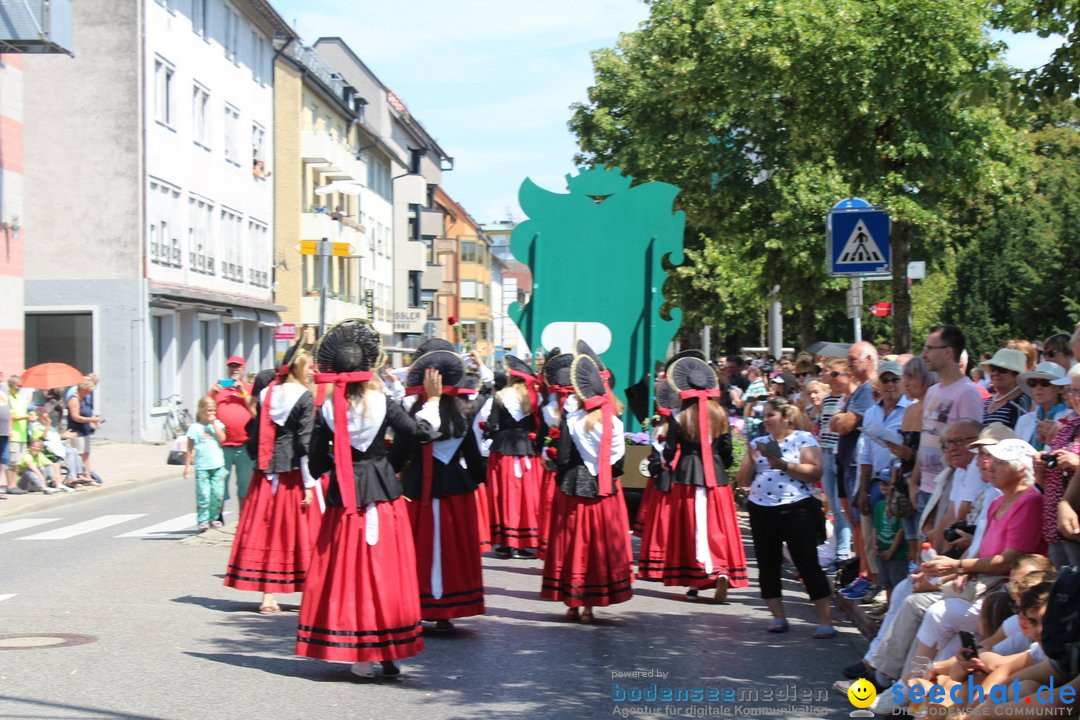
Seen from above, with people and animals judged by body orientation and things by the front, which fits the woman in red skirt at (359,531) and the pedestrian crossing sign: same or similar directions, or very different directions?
very different directions

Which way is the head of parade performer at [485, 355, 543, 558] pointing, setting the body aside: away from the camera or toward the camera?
away from the camera

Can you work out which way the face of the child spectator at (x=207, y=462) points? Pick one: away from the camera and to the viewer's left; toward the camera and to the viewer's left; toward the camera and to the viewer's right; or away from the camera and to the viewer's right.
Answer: toward the camera and to the viewer's right

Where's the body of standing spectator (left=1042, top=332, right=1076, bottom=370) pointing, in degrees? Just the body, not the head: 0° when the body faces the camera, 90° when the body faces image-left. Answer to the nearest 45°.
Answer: approximately 45°

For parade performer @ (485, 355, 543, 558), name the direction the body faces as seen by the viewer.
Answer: away from the camera

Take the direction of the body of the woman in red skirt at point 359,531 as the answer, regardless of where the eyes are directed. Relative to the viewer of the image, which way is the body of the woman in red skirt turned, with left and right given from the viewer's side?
facing away from the viewer

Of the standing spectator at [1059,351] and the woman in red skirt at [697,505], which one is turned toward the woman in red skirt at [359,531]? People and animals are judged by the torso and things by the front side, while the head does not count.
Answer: the standing spectator

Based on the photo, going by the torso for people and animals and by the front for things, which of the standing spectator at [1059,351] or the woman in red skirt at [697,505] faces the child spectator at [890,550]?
the standing spectator

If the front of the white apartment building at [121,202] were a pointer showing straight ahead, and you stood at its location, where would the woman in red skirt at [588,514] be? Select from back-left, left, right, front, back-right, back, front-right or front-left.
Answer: front-right

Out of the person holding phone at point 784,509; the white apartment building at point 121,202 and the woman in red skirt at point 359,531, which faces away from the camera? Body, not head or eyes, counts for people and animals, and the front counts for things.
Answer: the woman in red skirt

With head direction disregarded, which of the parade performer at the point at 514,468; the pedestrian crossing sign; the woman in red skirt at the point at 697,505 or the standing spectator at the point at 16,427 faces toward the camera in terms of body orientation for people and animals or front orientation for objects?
the pedestrian crossing sign

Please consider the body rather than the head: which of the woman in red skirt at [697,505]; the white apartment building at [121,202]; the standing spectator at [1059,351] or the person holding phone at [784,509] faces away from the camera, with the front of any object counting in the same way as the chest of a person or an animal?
the woman in red skirt

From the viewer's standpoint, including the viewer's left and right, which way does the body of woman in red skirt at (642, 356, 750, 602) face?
facing away from the viewer

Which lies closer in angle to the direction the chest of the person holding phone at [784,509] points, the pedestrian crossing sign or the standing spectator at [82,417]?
the standing spectator

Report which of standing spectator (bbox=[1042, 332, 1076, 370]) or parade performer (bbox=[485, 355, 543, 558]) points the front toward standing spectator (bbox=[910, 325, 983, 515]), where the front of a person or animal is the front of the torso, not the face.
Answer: standing spectator (bbox=[1042, 332, 1076, 370])

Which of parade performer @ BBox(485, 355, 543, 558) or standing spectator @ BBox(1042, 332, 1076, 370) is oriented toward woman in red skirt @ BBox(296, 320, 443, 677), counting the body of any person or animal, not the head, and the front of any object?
the standing spectator

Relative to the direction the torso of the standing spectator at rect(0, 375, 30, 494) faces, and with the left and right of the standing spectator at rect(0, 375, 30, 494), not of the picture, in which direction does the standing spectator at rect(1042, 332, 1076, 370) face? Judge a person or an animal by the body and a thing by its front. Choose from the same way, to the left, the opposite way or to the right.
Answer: the opposite way
